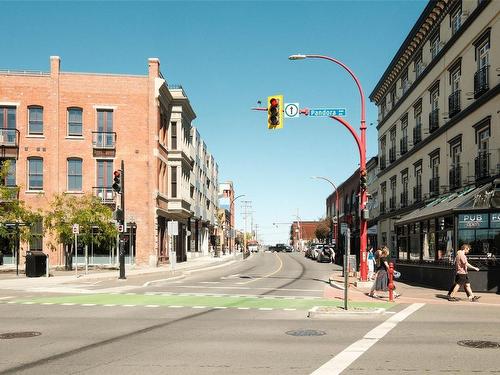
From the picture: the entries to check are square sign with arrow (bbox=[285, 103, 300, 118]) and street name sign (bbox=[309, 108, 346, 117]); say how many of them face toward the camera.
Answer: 2

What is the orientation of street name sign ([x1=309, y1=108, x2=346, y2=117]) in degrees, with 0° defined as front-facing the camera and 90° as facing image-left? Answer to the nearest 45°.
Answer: approximately 0°

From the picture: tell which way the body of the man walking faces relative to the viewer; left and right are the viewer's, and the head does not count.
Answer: facing to the right of the viewer
